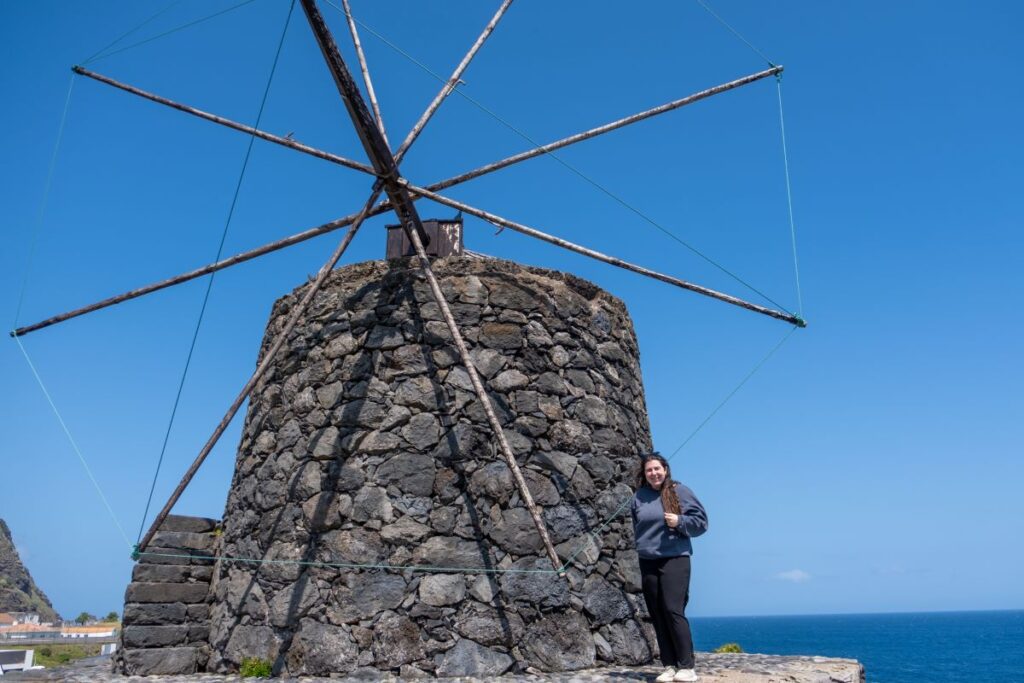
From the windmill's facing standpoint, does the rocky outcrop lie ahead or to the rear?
to the rear

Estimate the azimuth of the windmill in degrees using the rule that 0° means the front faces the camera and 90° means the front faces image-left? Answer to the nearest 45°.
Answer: approximately 0°

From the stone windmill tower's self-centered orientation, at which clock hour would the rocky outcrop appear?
The rocky outcrop is roughly at 5 o'clock from the stone windmill tower.

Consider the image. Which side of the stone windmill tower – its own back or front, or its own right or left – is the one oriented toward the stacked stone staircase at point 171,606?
right

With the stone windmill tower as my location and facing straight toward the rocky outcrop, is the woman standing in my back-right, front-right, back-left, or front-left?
back-right
